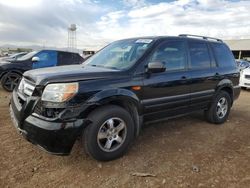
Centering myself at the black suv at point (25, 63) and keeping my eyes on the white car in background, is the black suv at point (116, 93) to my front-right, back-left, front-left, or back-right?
front-right

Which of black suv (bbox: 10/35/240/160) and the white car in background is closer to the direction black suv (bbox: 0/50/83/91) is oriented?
the black suv

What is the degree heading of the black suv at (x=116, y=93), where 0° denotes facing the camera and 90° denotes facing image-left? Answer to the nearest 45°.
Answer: approximately 45°

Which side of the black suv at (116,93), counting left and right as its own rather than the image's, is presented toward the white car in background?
back

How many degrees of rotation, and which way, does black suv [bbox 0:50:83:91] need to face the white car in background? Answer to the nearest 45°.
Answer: approximately 135° to its left

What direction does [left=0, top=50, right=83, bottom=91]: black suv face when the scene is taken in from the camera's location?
facing the viewer and to the left of the viewer

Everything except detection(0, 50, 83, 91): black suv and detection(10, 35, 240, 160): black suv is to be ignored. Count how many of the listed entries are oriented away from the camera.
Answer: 0

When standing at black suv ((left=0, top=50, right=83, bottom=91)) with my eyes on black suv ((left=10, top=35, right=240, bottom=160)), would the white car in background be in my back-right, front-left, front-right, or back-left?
front-left

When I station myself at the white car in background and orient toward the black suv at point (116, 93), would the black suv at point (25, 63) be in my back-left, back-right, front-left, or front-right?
front-right

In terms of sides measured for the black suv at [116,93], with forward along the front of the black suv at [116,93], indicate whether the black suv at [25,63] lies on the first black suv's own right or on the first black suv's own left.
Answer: on the first black suv's own right
